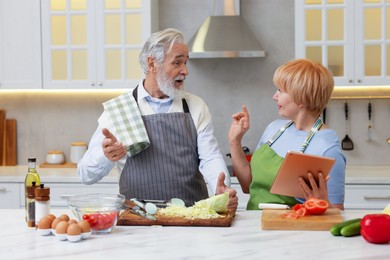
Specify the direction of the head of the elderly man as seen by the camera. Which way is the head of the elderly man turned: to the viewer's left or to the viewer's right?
to the viewer's right

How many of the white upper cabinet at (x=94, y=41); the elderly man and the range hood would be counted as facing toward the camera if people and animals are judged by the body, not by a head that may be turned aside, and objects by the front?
3

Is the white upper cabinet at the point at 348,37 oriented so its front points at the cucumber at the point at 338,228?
yes

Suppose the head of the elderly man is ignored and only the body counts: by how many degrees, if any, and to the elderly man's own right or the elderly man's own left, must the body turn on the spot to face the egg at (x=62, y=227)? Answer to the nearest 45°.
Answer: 0° — they already face it

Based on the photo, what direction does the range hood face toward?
toward the camera

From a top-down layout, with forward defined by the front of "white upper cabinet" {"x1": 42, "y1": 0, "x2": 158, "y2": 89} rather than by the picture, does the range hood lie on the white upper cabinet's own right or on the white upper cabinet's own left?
on the white upper cabinet's own left

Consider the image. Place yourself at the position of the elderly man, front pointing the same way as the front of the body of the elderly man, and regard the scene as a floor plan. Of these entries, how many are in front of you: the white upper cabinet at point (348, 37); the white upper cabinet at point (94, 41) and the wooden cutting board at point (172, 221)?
1

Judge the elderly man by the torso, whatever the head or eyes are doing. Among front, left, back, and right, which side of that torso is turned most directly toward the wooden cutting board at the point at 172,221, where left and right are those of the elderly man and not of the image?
front

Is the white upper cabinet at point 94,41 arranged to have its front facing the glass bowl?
yes

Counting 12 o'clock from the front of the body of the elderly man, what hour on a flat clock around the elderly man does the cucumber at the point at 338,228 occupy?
The cucumber is roughly at 11 o'clock from the elderly man.

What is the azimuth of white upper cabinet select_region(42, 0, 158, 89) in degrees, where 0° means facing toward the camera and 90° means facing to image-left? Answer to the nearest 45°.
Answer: approximately 0°

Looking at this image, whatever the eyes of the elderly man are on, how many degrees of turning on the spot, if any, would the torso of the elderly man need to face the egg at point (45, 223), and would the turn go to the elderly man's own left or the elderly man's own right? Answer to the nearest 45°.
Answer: approximately 45° to the elderly man's own right

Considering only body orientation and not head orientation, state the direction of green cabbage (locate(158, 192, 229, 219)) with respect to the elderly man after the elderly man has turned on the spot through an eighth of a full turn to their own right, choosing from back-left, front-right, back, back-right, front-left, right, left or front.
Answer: front-left

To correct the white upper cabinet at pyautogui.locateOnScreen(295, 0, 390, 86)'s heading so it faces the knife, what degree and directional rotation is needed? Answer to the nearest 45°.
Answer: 0° — it already faces it

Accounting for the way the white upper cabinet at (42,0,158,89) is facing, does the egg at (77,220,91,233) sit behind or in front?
in front

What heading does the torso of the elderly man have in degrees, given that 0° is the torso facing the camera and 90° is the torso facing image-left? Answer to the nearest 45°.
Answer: approximately 0°
